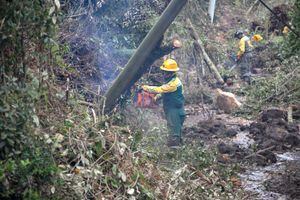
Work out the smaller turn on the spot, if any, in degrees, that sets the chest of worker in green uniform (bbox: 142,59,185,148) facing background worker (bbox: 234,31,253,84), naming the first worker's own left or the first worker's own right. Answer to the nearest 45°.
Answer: approximately 90° to the first worker's own right

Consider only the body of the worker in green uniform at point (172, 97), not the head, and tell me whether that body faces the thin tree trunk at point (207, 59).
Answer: no

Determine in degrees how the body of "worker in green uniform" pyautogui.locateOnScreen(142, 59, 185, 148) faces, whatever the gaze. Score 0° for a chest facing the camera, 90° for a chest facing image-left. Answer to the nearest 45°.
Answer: approximately 90°

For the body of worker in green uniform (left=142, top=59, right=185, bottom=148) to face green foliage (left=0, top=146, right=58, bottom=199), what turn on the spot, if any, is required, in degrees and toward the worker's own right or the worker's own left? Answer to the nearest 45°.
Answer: approximately 90° to the worker's own left

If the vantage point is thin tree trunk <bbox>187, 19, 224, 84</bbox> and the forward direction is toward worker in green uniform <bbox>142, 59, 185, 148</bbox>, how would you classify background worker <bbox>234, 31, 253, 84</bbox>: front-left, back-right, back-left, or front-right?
back-left

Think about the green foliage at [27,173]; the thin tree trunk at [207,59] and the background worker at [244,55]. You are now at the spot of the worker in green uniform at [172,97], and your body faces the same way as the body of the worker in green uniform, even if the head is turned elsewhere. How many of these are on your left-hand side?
1
